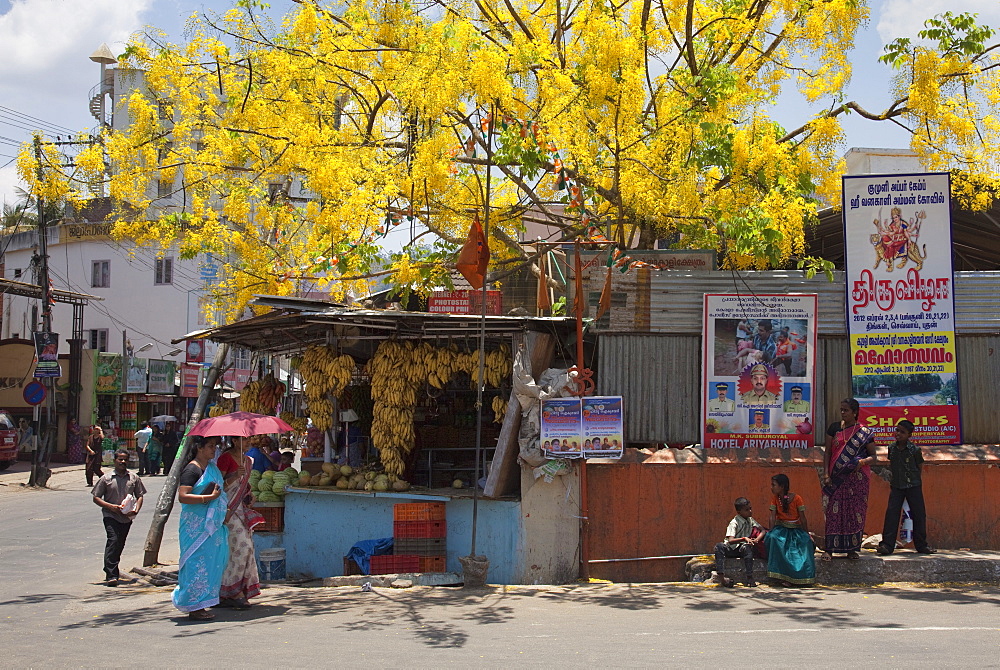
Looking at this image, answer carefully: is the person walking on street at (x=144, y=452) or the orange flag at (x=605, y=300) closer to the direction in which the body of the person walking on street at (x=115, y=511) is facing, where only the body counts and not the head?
the orange flag

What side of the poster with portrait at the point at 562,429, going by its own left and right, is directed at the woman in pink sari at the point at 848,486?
left

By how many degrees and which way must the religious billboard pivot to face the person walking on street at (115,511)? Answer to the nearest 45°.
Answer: approximately 45° to its right

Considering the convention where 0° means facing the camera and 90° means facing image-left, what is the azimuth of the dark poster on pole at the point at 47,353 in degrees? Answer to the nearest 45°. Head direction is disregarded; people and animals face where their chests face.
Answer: approximately 0°

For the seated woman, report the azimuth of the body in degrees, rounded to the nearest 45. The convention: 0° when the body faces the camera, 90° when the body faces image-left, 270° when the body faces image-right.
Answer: approximately 0°
